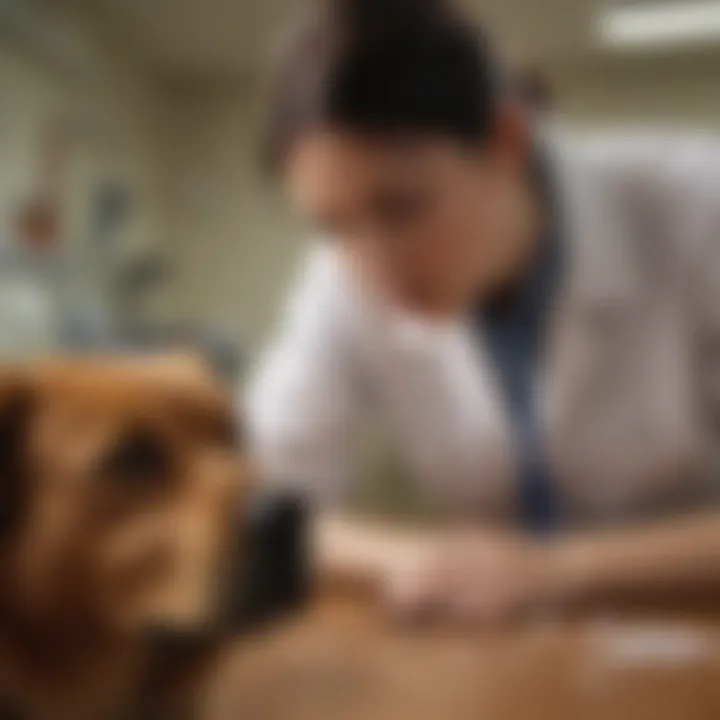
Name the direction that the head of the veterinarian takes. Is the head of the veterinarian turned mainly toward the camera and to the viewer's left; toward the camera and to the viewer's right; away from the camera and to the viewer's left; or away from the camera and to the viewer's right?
toward the camera and to the viewer's left

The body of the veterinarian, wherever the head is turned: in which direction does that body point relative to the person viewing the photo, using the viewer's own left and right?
facing the viewer and to the left of the viewer
